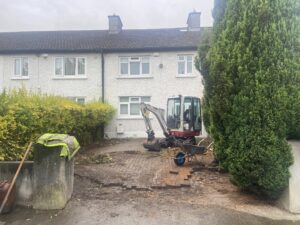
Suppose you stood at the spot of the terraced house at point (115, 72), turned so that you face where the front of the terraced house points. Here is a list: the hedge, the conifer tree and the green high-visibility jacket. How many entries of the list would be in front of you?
3

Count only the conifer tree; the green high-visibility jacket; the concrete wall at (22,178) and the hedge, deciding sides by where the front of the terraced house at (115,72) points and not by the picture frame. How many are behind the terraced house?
0

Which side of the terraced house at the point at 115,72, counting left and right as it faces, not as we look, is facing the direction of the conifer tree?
front

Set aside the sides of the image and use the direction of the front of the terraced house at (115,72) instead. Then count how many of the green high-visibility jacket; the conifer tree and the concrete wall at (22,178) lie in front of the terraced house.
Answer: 3

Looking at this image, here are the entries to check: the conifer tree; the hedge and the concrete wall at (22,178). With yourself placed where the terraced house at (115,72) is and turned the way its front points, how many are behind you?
0

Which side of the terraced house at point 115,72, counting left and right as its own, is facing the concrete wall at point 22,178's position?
front

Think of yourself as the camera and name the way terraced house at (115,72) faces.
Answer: facing the viewer

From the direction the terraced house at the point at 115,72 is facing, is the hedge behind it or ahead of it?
ahead

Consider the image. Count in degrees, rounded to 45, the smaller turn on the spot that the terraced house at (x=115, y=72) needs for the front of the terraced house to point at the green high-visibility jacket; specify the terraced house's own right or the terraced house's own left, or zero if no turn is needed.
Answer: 0° — it already faces it
